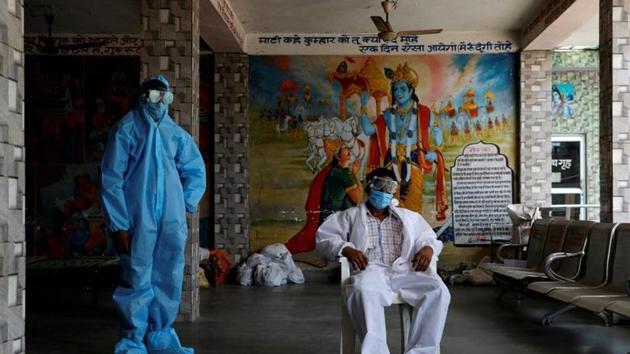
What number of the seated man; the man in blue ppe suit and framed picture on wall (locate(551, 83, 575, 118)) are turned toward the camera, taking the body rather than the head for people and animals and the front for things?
3

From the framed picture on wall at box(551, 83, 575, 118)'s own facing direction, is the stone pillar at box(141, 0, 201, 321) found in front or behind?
in front

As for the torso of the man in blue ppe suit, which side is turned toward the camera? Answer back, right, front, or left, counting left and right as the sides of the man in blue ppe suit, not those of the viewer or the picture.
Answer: front

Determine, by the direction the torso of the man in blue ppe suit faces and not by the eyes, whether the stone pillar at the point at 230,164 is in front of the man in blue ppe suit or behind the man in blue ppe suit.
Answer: behind

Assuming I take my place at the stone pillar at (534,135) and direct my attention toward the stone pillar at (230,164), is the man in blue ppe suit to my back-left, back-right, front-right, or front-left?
front-left

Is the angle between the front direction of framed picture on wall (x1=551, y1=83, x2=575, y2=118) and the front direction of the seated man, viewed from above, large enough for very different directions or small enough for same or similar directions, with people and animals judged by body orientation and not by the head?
same or similar directions

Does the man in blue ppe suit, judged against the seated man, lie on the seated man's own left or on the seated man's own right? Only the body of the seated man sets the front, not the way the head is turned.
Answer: on the seated man's own right

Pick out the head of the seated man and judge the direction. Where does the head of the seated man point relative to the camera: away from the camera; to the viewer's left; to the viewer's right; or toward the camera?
toward the camera

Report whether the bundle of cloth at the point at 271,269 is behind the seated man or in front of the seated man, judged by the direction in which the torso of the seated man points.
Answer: behind
